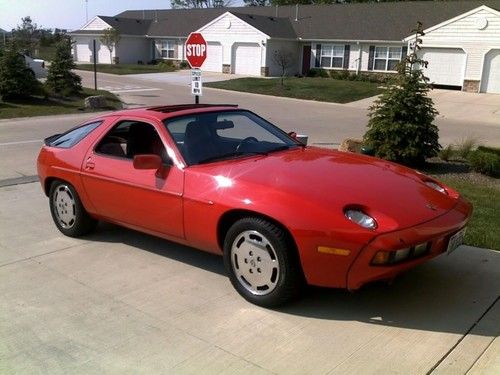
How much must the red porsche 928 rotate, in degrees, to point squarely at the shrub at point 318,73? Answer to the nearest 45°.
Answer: approximately 135° to its left

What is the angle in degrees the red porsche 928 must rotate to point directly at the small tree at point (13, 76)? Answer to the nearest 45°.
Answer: approximately 180°

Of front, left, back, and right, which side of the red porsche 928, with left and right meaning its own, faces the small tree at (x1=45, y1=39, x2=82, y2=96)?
back

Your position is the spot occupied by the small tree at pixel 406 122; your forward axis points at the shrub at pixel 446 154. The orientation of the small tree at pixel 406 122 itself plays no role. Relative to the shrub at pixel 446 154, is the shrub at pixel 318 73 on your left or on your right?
left

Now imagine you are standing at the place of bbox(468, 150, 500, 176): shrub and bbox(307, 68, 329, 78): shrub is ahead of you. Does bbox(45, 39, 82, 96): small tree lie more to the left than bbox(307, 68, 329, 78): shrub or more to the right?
left

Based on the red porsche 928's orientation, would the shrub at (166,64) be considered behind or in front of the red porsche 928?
behind

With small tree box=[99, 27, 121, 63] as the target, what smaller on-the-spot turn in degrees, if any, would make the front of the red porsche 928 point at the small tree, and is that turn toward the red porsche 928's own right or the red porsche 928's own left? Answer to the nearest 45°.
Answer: approximately 135° to the red porsche 928's own left

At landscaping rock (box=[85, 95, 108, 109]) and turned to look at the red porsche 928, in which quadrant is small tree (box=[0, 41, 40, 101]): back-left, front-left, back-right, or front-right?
back-right

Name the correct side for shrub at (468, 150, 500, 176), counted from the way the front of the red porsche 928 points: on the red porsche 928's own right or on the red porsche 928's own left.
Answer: on the red porsche 928's own left

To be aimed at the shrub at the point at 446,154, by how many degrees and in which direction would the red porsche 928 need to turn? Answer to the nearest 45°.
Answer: approximately 90° to its left

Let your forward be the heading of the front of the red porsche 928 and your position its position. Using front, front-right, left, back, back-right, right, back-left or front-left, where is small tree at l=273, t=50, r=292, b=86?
back-left

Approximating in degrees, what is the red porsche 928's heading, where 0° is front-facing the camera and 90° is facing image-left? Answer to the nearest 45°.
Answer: approximately 315°
